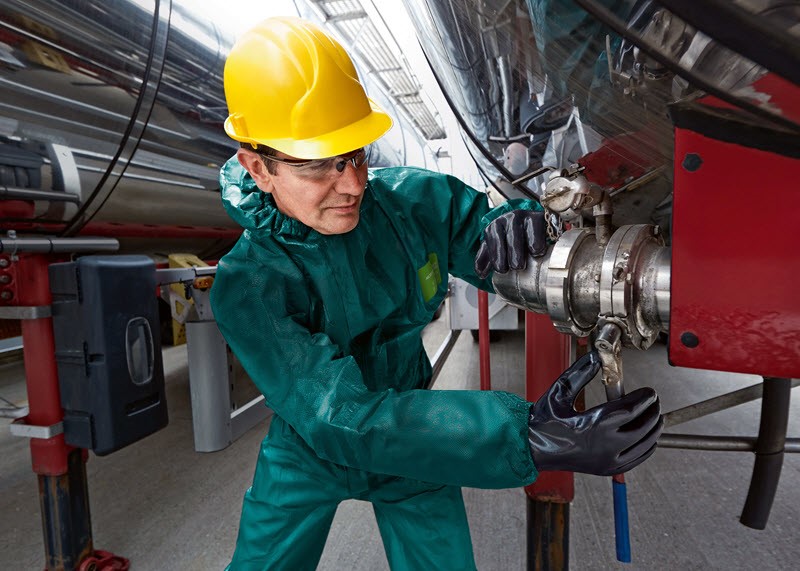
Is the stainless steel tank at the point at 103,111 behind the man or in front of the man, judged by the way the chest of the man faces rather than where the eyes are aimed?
behind

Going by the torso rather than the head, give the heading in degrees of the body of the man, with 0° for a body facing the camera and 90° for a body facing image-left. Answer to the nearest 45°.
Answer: approximately 315°

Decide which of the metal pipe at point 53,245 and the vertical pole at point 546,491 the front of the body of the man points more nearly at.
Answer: the vertical pole

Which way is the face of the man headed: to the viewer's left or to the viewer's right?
to the viewer's right

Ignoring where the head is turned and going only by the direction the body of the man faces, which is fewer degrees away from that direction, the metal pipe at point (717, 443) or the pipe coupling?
the pipe coupling

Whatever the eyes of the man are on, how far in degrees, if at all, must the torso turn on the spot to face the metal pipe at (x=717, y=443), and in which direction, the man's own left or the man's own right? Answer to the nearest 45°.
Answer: approximately 45° to the man's own left

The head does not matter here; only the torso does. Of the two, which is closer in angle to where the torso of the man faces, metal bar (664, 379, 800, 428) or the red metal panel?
the red metal panel

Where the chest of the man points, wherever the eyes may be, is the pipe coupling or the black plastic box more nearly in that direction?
the pipe coupling

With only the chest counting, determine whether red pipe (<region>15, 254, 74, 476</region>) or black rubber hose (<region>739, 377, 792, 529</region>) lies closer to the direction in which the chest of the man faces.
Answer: the black rubber hose

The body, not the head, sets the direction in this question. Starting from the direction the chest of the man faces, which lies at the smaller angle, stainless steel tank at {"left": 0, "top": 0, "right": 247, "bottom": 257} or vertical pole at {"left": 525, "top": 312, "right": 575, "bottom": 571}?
the vertical pole
